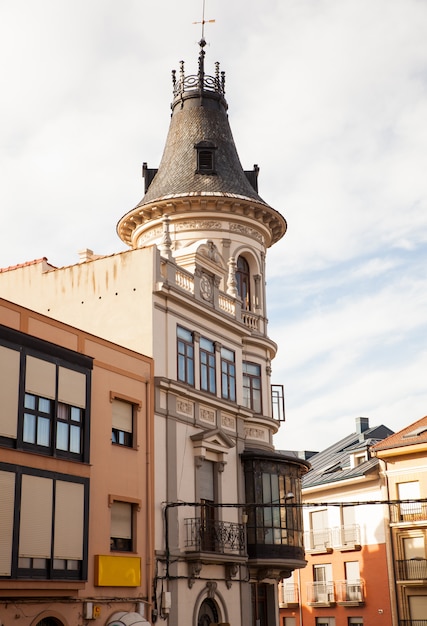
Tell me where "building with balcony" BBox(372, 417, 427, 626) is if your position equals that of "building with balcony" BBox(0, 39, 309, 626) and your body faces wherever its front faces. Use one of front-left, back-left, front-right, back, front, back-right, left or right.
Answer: left

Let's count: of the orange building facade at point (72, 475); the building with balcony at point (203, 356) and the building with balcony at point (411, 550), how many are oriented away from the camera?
0

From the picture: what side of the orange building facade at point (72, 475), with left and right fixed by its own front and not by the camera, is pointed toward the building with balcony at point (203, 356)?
left

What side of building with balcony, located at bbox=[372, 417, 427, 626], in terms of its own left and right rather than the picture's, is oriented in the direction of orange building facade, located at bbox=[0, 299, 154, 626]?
front

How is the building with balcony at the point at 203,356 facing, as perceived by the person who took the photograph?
facing the viewer and to the right of the viewer

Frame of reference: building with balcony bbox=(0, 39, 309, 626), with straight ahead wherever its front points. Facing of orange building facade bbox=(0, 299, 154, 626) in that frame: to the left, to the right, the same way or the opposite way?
the same way

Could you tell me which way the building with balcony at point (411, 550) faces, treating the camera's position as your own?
facing the viewer and to the left of the viewer

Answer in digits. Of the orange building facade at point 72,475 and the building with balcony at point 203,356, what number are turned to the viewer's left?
0

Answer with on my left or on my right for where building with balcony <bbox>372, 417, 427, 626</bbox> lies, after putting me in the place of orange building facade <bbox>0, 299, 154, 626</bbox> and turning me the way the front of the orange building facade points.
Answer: on my left
